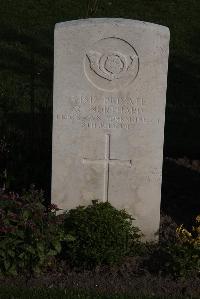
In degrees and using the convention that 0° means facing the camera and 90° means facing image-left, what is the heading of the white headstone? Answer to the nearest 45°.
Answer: approximately 0°
